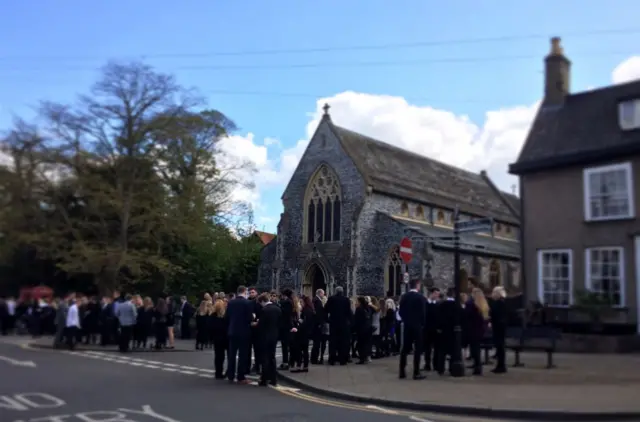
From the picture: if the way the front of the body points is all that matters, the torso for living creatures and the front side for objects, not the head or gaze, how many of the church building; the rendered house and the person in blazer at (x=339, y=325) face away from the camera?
1

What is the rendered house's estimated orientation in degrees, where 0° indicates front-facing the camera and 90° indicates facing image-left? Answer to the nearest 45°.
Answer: approximately 45°

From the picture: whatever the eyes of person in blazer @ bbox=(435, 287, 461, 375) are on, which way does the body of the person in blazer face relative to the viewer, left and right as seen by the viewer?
facing away from the viewer and to the right of the viewer

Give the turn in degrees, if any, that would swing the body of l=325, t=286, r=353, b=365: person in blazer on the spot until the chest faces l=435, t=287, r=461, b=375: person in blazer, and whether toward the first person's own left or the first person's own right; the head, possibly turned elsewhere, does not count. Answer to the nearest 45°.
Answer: approximately 135° to the first person's own right

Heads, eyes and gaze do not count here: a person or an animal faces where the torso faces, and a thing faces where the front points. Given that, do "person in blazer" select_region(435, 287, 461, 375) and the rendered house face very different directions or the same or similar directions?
very different directions

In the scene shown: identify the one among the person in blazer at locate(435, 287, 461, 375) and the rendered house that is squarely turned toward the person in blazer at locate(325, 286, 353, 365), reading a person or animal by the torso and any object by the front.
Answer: the rendered house

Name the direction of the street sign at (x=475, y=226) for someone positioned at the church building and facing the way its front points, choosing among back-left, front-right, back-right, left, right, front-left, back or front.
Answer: front-left

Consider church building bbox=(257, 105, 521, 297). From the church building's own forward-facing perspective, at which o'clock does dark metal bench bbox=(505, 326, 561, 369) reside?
The dark metal bench is roughly at 10 o'clock from the church building.

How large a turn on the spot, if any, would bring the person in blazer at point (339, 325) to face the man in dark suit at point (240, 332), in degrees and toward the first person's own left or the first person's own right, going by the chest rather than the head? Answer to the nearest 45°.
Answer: approximately 135° to the first person's own left

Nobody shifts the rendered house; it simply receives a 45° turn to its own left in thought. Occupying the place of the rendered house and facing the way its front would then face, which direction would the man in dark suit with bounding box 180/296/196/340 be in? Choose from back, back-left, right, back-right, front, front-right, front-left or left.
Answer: right

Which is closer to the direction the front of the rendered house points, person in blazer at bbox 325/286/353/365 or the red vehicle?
the person in blazer

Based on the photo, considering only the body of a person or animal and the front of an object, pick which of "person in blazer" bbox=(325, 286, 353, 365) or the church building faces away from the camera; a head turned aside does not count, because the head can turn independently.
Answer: the person in blazer

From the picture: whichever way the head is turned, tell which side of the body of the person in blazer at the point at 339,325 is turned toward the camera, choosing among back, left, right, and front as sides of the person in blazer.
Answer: back

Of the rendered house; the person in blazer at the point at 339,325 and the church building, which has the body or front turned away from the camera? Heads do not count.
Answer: the person in blazer

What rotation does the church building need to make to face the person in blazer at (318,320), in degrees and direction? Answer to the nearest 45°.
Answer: approximately 45° to its left
